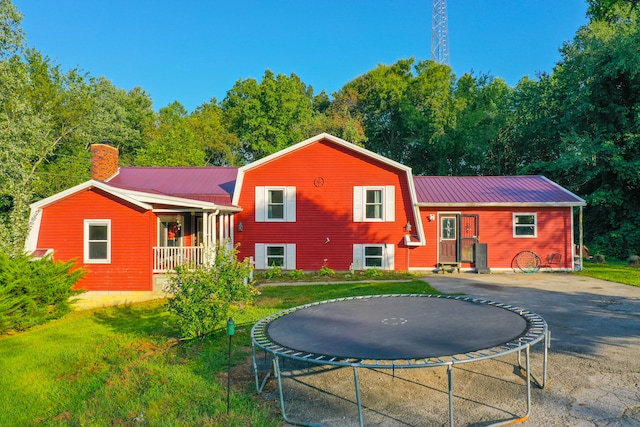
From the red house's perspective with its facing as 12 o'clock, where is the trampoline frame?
The trampoline frame is roughly at 12 o'clock from the red house.

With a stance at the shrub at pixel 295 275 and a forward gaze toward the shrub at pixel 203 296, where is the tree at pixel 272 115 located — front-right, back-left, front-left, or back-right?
back-right

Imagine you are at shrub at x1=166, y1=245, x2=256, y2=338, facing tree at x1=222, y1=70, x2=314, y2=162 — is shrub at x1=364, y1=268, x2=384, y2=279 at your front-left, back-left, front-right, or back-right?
front-right

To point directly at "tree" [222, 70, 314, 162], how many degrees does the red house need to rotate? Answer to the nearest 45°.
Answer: approximately 180°

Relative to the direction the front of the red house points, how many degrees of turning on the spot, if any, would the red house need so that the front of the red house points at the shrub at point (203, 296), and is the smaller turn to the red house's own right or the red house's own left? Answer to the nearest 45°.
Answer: approximately 45° to the red house's own right

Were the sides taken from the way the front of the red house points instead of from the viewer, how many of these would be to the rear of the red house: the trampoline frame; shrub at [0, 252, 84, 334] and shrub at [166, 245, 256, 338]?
0

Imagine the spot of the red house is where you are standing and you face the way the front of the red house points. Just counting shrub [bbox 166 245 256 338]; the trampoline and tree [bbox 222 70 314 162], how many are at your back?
1

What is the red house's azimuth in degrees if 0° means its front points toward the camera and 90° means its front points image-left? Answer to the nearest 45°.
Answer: approximately 0°

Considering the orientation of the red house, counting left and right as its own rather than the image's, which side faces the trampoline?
front

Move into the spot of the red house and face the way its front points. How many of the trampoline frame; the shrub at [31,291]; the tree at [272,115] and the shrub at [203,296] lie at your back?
1

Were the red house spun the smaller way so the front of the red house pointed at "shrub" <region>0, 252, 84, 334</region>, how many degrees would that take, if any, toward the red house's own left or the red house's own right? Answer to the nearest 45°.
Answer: approximately 45° to the red house's own right
